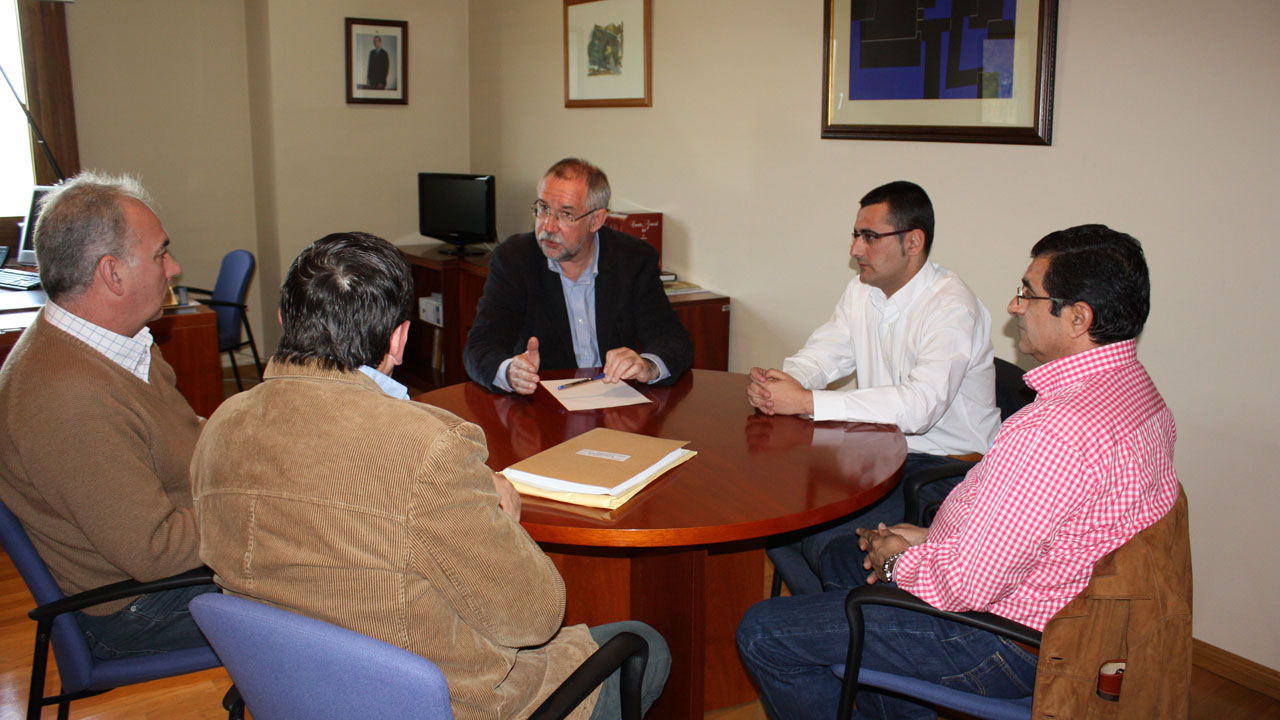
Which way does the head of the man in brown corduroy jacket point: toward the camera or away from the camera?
away from the camera

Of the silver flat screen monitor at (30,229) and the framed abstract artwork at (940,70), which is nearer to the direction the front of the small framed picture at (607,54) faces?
the silver flat screen monitor

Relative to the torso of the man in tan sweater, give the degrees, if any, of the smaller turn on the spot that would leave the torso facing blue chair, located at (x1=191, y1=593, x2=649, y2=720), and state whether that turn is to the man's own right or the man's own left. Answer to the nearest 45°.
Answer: approximately 90° to the man's own right

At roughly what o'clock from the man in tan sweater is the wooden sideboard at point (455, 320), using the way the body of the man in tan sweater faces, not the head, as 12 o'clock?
The wooden sideboard is roughly at 10 o'clock from the man in tan sweater.

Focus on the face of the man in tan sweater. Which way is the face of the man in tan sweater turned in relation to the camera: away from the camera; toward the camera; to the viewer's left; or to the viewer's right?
to the viewer's right

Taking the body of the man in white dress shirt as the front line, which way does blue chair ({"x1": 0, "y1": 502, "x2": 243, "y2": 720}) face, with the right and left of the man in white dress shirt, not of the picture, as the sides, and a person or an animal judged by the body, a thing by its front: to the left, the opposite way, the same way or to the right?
the opposite way

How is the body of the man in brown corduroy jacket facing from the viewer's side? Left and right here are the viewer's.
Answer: facing away from the viewer and to the right of the viewer

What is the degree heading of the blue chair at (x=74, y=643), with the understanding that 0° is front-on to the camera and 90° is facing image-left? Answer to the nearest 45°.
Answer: approximately 270°

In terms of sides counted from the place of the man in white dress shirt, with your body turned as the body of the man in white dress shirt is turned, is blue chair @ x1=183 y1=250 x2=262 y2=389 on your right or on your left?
on your right

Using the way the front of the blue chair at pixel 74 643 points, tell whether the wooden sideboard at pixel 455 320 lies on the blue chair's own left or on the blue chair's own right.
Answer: on the blue chair's own left

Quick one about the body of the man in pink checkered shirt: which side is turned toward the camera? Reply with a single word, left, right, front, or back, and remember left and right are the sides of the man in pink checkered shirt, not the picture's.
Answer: left

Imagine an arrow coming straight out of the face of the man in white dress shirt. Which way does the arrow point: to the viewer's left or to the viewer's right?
to the viewer's left

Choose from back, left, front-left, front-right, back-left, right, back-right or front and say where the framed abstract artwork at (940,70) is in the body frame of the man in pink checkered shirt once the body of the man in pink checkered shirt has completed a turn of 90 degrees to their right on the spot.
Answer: front
